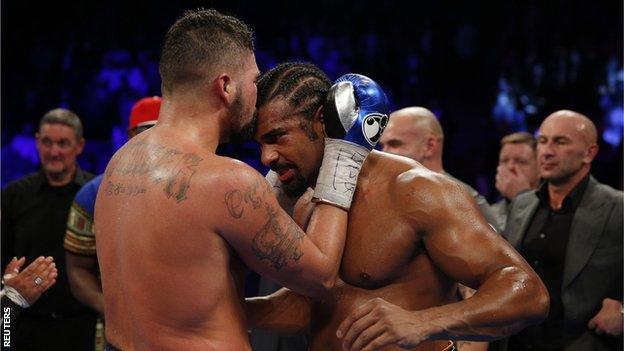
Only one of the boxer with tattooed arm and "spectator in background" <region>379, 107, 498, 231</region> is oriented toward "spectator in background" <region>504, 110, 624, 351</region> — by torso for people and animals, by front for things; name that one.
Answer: the boxer with tattooed arm

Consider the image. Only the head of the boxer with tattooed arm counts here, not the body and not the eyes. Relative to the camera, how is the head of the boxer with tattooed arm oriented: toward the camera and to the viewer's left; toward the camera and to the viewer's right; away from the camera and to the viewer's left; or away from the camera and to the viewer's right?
away from the camera and to the viewer's right

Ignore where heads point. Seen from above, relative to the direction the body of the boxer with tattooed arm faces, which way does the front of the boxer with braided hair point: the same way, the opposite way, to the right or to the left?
the opposite way

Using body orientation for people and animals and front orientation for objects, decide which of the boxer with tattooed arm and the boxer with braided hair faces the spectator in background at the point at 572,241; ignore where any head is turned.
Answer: the boxer with tattooed arm

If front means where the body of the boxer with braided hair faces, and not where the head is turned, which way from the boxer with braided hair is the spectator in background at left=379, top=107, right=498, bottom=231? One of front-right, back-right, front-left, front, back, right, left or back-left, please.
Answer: back-right

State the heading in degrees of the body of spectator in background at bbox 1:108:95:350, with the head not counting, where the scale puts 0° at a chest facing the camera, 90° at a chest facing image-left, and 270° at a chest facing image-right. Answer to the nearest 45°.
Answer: approximately 0°

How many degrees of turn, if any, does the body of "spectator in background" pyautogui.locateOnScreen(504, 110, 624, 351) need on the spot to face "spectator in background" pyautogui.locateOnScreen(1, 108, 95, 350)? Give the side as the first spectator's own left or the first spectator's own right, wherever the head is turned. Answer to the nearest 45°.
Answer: approximately 45° to the first spectator's own right

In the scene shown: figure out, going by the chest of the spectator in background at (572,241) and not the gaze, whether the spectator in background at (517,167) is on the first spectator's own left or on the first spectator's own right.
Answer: on the first spectator's own right

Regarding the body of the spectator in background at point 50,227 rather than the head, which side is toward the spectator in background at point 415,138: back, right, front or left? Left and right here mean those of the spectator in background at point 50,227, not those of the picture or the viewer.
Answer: left

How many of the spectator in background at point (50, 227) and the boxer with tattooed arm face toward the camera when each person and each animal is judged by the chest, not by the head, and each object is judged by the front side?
1

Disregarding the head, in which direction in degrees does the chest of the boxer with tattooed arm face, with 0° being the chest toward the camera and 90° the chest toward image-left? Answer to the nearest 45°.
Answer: approximately 225°
